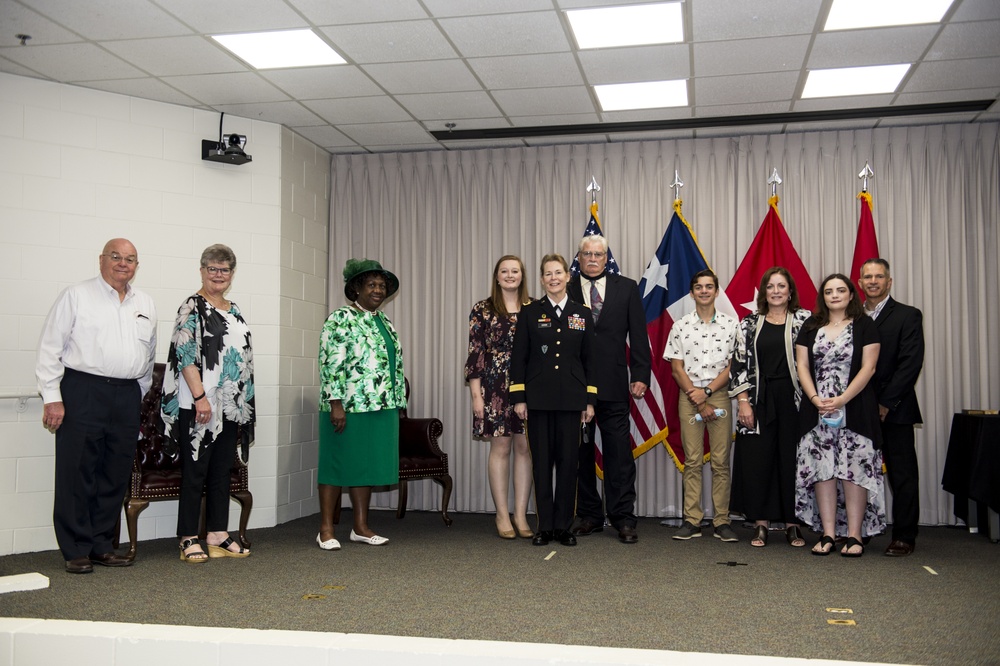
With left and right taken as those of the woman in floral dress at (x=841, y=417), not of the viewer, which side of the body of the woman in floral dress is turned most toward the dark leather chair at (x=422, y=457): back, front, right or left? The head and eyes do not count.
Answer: right

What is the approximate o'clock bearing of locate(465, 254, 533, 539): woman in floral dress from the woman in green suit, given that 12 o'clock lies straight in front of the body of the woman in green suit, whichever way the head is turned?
The woman in floral dress is roughly at 10 o'clock from the woman in green suit.

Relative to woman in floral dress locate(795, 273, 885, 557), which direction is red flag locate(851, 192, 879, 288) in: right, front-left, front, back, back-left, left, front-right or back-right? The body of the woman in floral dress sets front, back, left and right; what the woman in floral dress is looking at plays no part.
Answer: back

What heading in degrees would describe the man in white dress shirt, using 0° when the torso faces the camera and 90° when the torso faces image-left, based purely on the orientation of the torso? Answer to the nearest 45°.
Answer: approximately 315°

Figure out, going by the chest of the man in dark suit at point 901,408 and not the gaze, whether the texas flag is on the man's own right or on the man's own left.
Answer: on the man's own right

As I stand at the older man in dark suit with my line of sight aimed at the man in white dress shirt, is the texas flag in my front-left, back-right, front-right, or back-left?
back-right

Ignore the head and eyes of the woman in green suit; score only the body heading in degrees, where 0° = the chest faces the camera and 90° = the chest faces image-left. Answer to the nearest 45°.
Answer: approximately 315°
